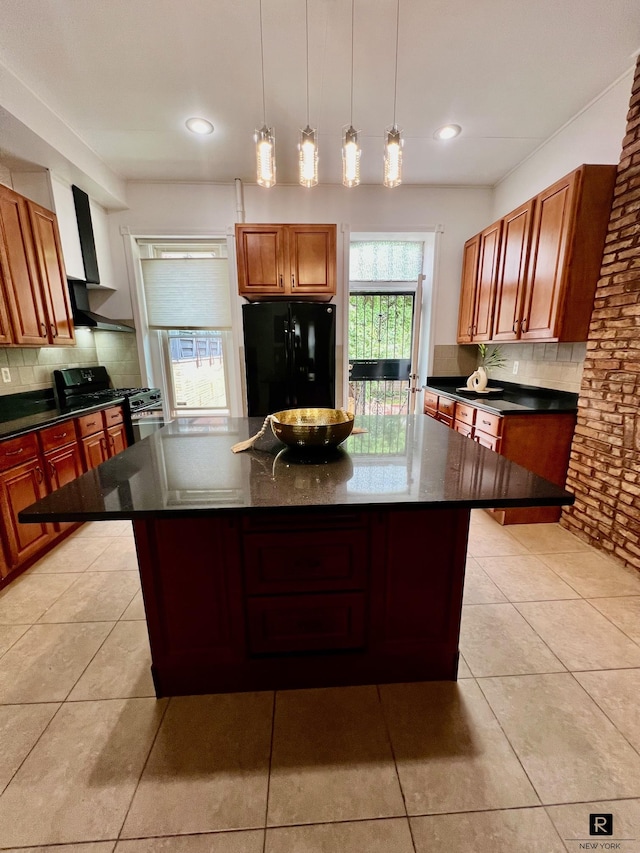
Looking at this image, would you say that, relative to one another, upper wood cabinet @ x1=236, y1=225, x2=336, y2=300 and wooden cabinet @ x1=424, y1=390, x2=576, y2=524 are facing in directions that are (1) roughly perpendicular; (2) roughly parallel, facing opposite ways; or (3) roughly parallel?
roughly perpendicular

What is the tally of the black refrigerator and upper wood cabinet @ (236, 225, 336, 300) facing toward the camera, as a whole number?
2

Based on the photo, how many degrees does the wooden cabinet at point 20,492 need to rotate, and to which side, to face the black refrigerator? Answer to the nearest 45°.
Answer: approximately 45° to its left

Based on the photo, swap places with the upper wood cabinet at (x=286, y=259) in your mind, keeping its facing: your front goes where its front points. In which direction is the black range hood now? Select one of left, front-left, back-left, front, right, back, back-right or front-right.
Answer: right

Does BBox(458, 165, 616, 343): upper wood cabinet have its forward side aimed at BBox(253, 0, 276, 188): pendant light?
yes

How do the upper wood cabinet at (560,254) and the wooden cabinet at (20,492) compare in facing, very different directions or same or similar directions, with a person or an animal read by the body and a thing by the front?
very different directions

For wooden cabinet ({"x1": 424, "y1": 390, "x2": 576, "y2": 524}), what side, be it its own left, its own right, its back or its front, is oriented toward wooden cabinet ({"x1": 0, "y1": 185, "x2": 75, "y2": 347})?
front

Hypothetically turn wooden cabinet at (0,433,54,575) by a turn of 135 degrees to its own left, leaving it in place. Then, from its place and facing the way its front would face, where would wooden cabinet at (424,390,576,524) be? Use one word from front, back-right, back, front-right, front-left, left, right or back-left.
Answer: back-right

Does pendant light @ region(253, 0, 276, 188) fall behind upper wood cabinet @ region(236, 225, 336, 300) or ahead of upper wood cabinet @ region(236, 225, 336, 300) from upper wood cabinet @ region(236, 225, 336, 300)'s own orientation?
ahead

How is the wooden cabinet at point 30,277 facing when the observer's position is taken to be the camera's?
facing the viewer and to the right of the viewer

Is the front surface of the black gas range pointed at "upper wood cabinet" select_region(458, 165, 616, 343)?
yes

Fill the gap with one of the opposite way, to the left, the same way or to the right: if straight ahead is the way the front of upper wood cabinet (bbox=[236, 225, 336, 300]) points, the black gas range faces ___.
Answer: to the left

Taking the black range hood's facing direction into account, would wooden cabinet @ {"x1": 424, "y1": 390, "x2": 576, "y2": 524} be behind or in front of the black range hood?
in front

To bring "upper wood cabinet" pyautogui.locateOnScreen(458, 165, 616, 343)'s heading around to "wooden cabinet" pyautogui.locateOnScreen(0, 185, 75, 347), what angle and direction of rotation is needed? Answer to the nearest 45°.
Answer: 0° — it already faces it

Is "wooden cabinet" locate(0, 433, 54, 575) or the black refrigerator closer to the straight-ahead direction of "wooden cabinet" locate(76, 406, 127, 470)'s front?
the black refrigerator

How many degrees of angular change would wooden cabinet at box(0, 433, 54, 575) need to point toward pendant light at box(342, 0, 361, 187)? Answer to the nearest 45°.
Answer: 0° — it already faces it
